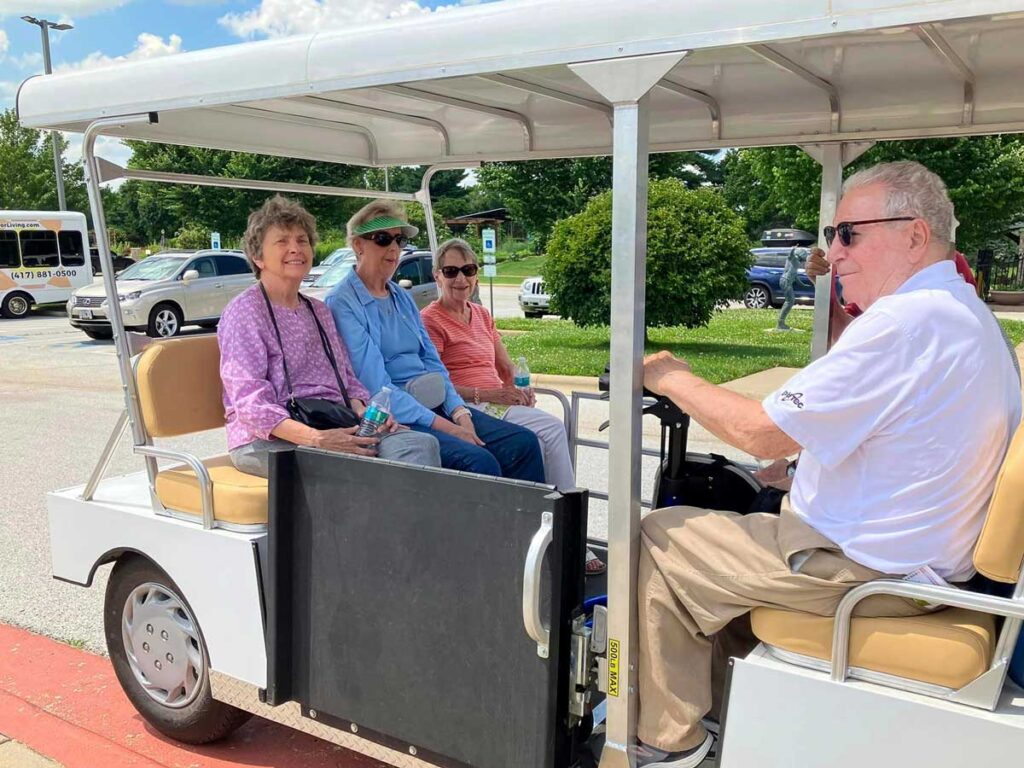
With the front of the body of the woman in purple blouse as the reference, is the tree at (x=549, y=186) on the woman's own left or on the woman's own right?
on the woman's own left

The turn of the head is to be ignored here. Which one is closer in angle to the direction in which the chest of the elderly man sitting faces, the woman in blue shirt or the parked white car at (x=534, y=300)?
the woman in blue shirt

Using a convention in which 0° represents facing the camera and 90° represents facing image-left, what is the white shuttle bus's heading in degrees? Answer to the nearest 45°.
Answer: approximately 90°

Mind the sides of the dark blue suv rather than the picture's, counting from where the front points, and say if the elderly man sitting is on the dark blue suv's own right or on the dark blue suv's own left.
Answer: on the dark blue suv's own right

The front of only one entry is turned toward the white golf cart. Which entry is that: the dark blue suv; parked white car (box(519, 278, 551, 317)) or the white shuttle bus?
the parked white car

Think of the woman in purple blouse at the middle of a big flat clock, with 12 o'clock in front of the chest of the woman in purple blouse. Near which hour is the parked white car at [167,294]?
The parked white car is roughly at 7 o'clock from the woman in purple blouse.

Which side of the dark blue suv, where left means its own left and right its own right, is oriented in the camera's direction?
right
